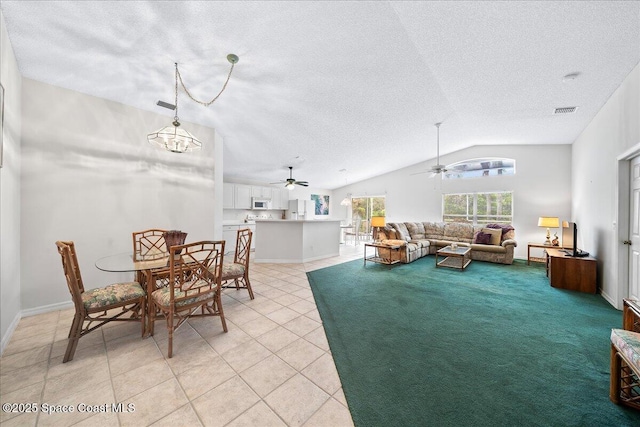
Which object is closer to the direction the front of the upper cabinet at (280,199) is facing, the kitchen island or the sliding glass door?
the kitchen island

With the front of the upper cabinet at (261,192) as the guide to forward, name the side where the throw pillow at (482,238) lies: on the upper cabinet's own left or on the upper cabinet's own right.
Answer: on the upper cabinet's own left

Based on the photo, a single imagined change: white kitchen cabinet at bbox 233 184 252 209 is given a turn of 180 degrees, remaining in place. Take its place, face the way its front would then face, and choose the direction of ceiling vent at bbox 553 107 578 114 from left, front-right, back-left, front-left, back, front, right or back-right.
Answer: back-right

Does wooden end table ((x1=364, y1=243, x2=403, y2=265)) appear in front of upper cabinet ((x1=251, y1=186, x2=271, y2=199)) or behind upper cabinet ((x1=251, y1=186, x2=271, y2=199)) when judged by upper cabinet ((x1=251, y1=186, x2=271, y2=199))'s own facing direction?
in front

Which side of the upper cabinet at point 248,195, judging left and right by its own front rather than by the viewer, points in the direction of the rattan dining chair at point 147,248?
front

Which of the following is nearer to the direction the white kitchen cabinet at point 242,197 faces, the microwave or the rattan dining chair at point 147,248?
the rattan dining chair

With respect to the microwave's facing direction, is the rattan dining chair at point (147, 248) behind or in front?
in front

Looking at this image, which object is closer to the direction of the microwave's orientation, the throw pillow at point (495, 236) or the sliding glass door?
the throw pillow

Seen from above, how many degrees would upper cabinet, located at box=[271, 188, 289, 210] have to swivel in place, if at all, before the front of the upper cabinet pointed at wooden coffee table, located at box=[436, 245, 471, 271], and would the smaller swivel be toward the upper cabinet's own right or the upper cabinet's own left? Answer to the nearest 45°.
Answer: approximately 45° to the upper cabinet's own left

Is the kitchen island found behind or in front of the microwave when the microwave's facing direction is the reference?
in front
